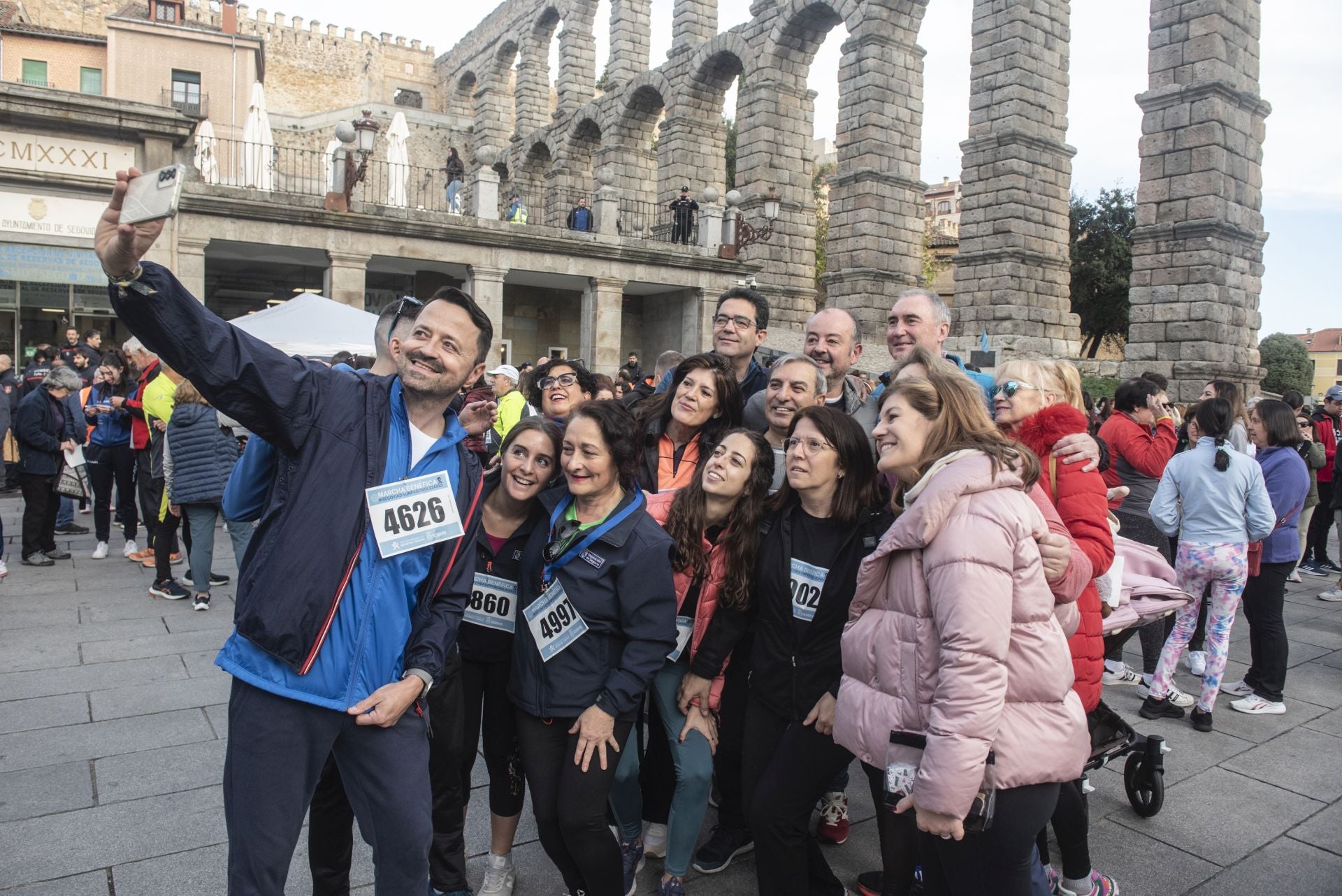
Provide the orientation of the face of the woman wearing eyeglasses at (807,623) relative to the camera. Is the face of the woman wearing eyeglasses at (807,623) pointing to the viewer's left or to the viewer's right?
to the viewer's left

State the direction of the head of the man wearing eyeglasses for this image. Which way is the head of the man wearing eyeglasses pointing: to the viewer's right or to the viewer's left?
to the viewer's left

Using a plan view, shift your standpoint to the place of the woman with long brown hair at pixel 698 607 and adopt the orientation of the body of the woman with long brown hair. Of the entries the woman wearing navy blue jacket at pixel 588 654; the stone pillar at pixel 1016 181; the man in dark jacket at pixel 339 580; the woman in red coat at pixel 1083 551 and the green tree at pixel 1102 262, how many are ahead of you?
2

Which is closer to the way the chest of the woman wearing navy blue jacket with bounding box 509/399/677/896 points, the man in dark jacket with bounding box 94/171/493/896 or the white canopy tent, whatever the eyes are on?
the man in dark jacket

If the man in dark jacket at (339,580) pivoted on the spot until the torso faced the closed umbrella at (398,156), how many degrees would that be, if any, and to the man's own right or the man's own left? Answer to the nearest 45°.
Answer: approximately 180°

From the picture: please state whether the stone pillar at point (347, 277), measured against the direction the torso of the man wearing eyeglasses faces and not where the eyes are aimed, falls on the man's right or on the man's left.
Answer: on the man's right

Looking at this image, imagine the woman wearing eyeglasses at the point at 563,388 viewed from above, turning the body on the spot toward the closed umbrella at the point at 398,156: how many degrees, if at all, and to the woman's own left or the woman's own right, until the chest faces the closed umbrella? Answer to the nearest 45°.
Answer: approximately 135° to the woman's own right

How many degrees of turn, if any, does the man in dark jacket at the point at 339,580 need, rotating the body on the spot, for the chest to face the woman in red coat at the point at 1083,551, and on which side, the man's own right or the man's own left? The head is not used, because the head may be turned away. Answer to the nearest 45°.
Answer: approximately 90° to the man's own left

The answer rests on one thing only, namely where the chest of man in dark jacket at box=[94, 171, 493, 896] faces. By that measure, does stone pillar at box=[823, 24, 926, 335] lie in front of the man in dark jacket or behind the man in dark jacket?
behind
